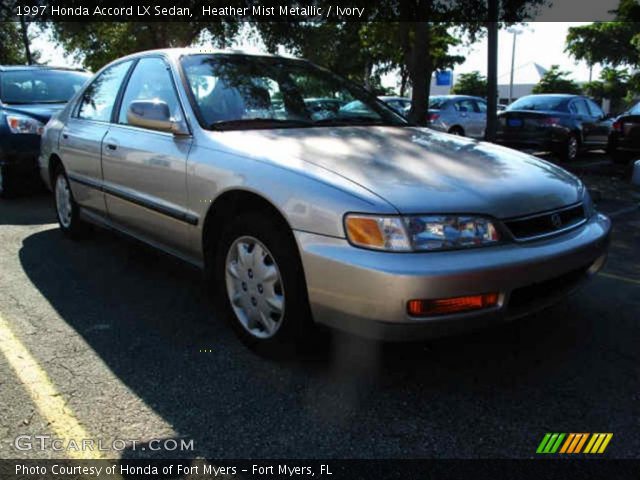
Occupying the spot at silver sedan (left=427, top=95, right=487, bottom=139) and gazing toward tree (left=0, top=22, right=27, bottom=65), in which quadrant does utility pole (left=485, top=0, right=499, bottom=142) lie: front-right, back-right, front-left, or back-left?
back-left

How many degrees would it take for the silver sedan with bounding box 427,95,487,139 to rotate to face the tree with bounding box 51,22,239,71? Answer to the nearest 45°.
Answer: approximately 135° to its left

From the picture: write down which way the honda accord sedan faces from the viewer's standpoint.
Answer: facing the viewer and to the right of the viewer

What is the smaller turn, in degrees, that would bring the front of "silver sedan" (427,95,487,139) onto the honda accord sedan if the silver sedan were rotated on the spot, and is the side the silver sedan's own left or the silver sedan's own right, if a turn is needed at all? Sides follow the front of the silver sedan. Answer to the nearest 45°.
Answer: approximately 135° to the silver sedan's own right

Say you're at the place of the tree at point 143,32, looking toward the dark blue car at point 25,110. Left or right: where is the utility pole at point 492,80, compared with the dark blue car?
left

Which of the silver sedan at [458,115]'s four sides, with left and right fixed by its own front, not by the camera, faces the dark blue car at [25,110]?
back

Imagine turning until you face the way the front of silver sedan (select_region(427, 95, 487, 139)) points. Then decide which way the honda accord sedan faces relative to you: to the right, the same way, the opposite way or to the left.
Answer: to the right

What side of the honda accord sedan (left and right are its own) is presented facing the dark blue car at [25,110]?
back

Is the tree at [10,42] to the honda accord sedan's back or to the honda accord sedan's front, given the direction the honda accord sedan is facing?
to the back

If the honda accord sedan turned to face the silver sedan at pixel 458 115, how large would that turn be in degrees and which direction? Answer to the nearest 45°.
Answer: approximately 135° to its left

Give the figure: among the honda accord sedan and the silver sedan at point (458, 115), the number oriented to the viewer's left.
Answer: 0

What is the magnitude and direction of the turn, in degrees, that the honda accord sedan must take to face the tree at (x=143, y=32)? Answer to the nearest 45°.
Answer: approximately 135° to its left

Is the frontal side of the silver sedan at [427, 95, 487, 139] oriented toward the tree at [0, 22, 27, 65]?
no

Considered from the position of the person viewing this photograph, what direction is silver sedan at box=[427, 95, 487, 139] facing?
facing away from the viewer and to the right of the viewer

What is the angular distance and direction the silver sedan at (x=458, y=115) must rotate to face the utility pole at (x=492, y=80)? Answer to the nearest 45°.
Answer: approximately 135° to its right

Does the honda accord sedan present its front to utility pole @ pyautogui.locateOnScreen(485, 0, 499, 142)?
no

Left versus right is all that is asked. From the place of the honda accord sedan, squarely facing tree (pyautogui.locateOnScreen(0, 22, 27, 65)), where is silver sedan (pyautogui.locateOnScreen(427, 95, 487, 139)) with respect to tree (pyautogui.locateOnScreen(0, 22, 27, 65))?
right
